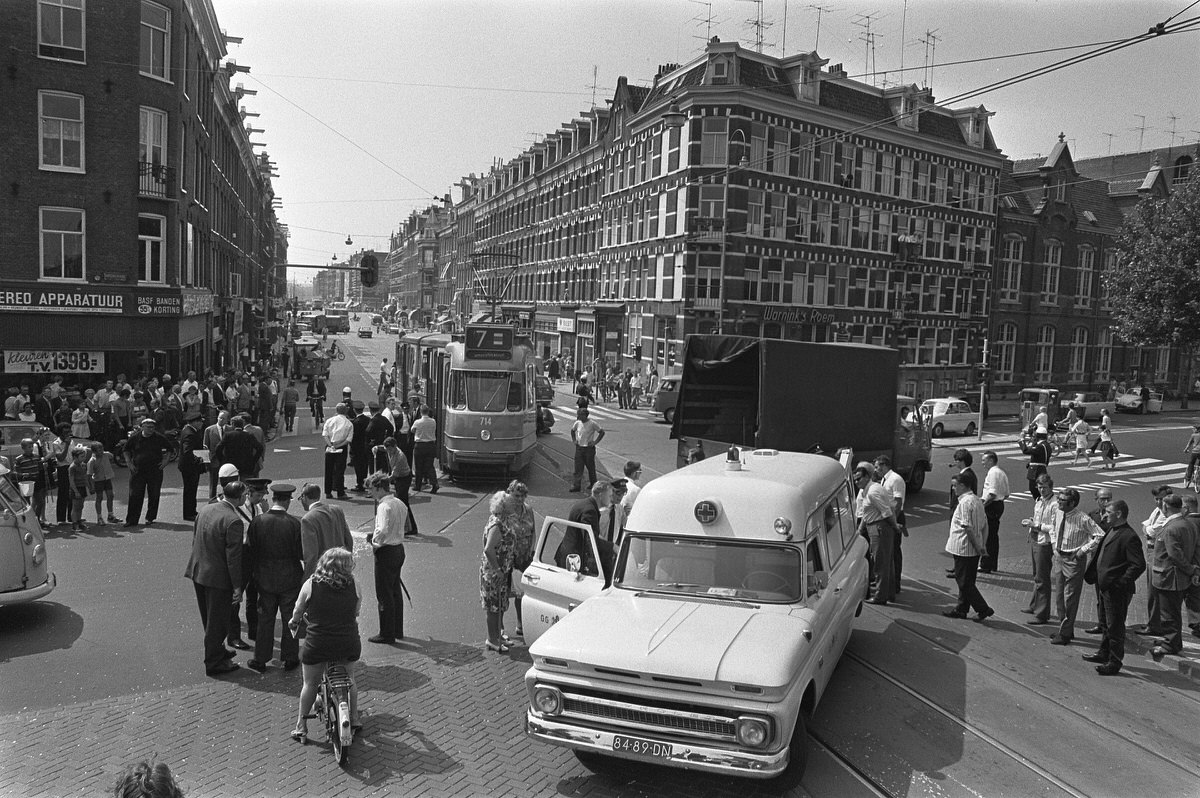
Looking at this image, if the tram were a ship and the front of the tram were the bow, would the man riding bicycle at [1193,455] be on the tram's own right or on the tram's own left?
on the tram's own left

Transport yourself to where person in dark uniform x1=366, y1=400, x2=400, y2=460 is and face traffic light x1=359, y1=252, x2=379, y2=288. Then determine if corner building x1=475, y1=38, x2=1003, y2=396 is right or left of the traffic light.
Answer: right

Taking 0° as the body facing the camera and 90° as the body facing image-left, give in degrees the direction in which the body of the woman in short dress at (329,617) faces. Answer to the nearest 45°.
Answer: approximately 180°

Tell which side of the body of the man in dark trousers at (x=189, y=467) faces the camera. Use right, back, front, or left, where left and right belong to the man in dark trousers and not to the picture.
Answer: right

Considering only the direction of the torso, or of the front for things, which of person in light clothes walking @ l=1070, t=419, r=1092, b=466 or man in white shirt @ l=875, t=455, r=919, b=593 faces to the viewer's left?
the man in white shirt

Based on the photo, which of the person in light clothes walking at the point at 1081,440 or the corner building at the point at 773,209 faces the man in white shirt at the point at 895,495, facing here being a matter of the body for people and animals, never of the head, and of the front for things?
the corner building

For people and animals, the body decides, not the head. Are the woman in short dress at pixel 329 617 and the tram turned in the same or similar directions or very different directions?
very different directions

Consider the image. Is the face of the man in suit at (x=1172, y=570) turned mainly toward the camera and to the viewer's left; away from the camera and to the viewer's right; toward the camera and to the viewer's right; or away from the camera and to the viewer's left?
away from the camera and to the viewer's left
